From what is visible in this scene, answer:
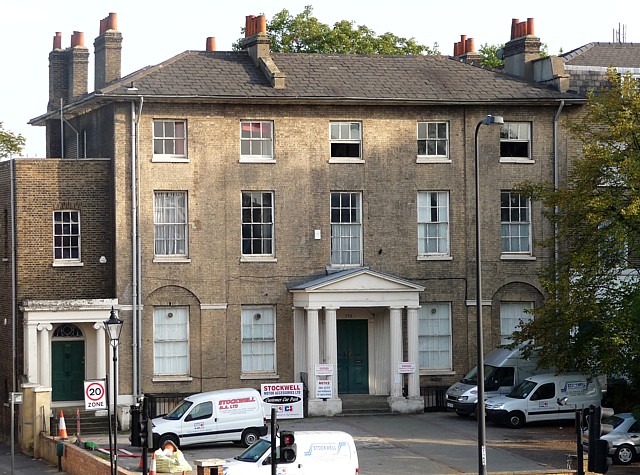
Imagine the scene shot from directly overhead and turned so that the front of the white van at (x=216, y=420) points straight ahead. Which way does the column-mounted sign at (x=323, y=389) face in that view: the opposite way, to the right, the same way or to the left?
to the left

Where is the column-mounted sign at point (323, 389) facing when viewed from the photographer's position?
facing the viewer

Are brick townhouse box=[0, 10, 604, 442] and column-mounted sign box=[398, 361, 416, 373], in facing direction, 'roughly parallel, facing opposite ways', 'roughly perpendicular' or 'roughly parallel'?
roughly parallel

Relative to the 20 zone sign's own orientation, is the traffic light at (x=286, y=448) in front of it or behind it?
in front

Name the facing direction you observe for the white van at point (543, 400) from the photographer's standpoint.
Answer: facing the viewer and to the left of the viewer

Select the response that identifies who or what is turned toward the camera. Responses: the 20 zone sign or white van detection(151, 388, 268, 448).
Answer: the 20 zone sign

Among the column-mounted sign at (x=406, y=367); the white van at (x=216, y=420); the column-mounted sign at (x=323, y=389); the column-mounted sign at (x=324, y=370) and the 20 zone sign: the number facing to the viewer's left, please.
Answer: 1

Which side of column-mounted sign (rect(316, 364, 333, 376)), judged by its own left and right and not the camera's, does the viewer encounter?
front

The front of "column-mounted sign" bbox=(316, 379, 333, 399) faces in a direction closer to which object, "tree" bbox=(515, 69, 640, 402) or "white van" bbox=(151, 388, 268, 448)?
the white van

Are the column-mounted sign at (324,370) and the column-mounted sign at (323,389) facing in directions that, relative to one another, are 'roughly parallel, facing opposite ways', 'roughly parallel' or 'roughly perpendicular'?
roughly parallel

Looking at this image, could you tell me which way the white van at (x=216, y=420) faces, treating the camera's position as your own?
facing to the left of the viewer
